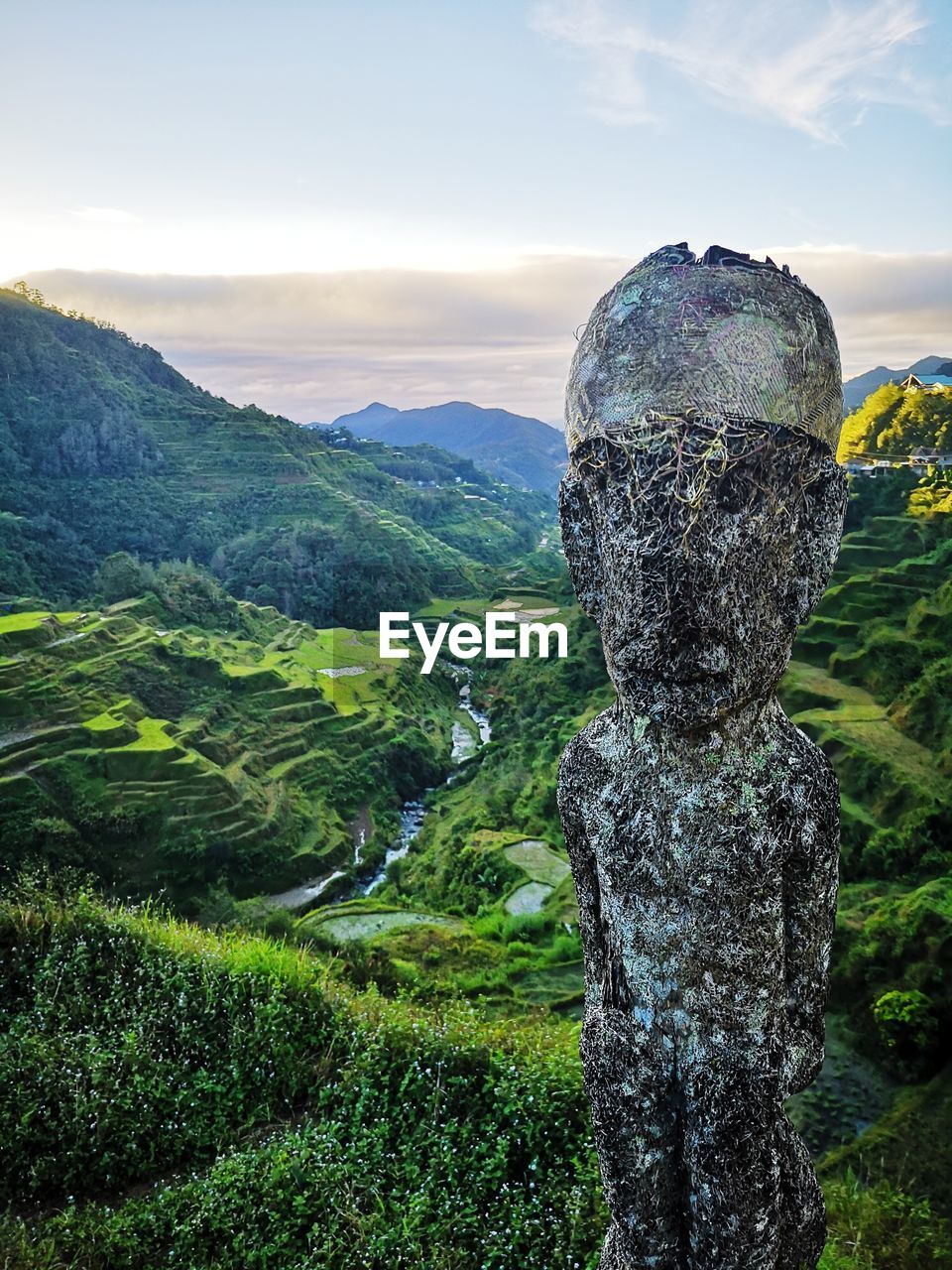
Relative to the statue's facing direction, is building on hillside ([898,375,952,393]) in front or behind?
behind

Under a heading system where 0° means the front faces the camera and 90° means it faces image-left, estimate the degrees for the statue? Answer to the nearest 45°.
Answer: approximately 0°
